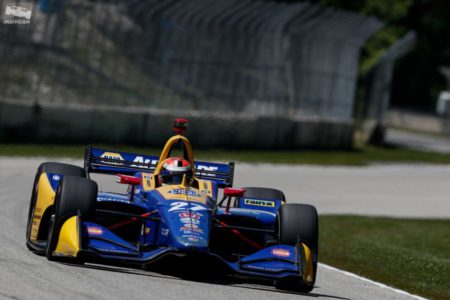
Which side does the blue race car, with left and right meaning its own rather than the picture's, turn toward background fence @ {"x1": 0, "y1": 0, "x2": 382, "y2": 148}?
back

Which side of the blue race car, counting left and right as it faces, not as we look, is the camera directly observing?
front
